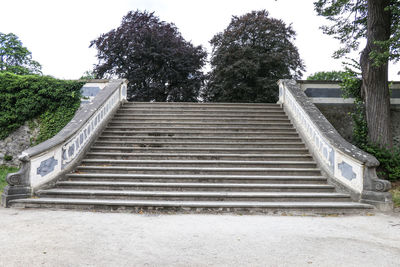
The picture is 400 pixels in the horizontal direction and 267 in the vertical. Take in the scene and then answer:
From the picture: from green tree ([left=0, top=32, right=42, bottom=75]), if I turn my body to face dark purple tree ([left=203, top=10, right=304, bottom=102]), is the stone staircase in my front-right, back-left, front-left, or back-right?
front-right

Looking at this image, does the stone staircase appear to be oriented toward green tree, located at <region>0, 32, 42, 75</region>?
no

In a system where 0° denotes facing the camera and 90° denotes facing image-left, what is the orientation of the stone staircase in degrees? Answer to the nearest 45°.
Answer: approximately 0°

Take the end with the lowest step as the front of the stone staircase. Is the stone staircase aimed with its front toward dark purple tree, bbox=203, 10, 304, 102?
no
